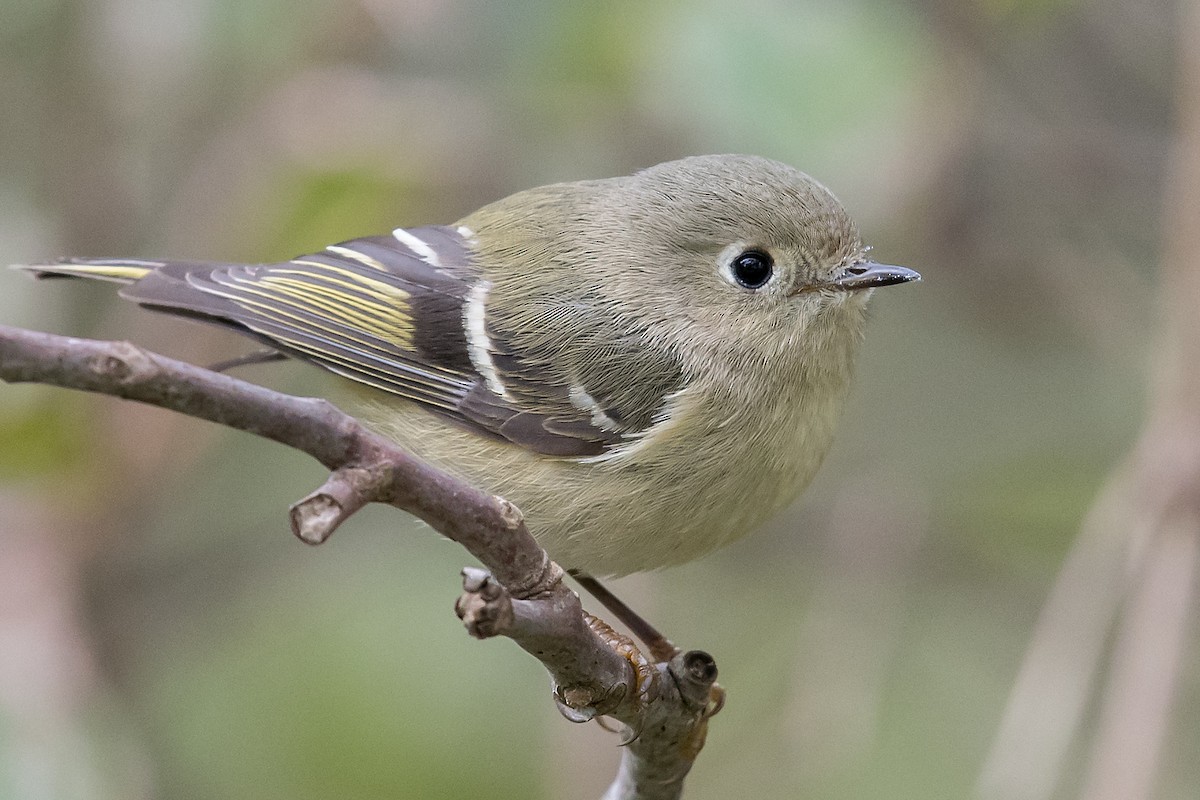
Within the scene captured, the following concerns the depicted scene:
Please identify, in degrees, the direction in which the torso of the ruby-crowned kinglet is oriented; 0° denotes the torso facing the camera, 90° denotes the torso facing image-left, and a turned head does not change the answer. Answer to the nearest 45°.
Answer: approximately 270°
